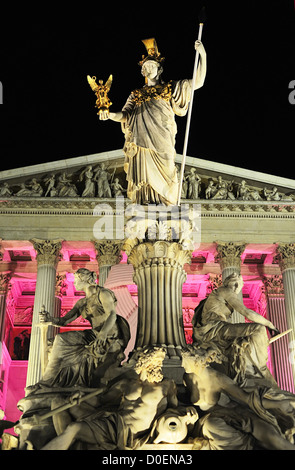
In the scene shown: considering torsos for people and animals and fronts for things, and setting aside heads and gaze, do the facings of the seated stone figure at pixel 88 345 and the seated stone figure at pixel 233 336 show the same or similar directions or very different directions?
very different directions

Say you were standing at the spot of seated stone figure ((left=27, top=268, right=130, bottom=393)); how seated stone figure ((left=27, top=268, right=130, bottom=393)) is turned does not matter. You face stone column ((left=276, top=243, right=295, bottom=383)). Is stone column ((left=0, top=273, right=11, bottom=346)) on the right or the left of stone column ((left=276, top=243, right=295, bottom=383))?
left

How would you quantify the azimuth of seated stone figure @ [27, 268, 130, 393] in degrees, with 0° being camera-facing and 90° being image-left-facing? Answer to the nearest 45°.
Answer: approximately 90°

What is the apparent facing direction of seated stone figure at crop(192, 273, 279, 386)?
to the viewer's right

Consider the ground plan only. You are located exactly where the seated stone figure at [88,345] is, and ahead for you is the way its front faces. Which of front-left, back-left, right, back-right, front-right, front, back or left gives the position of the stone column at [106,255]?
right

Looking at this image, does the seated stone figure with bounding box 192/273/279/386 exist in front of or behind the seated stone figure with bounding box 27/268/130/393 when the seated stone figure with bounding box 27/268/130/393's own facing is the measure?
behind

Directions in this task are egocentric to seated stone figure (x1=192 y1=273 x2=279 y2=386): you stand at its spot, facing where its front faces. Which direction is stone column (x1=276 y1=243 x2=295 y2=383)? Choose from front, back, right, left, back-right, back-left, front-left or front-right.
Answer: left

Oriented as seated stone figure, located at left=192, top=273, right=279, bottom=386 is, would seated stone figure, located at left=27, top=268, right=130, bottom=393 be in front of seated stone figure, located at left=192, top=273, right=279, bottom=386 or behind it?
behind

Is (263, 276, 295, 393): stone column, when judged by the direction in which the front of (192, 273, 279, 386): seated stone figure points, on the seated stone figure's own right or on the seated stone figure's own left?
on the seated stone figure's own left

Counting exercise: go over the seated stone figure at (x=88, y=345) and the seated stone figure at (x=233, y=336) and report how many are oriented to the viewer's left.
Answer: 1

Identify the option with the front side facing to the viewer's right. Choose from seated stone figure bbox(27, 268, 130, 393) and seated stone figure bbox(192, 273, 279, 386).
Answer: seated stone figure bbox(192, 273, 279, 386)
